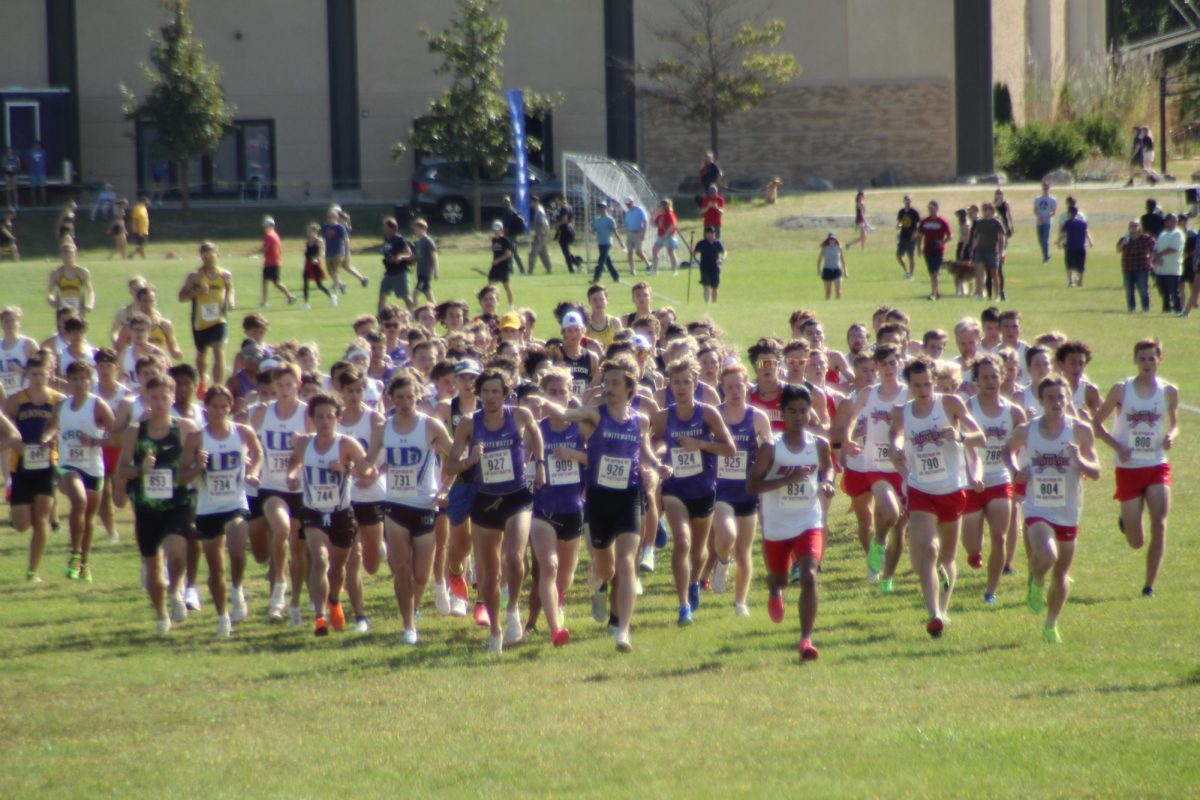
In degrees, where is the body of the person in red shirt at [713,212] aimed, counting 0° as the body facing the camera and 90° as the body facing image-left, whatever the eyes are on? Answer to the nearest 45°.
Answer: approximately 0°

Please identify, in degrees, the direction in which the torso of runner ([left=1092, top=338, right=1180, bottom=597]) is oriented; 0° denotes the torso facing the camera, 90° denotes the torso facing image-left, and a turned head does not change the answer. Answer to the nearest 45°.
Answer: approximately 0°

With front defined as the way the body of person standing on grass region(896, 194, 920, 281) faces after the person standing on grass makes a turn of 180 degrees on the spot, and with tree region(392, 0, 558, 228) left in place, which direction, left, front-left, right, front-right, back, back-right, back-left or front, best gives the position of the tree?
front-left

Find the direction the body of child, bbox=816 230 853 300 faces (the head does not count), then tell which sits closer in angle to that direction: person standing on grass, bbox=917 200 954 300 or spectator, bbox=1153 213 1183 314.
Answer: the spectator

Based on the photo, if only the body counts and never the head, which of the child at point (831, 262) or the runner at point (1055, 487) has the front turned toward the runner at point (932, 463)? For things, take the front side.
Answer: the child
